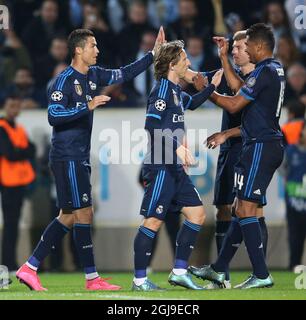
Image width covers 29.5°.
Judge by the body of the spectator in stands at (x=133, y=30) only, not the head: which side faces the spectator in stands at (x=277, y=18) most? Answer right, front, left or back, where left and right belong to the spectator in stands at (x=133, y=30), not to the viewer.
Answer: left

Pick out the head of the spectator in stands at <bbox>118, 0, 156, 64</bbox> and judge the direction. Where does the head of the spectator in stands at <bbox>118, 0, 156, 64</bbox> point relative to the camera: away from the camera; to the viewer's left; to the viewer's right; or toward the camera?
toward the camera

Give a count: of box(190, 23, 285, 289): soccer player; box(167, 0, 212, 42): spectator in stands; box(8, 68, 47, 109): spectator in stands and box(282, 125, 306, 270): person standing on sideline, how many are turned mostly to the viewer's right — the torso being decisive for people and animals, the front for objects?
0

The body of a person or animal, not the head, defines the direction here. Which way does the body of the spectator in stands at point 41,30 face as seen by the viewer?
toward the camera

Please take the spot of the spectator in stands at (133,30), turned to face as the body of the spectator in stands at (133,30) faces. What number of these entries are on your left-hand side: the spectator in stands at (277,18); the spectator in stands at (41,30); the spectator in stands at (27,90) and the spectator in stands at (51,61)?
1

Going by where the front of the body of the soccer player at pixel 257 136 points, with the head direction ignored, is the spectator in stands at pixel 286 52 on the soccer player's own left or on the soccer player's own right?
on the soccer player's own right

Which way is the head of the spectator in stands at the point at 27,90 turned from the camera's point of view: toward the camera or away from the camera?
toward the camera

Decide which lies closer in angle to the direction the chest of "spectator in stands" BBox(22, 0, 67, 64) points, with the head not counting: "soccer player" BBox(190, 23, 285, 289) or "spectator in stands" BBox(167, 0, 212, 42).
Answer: the soccer player

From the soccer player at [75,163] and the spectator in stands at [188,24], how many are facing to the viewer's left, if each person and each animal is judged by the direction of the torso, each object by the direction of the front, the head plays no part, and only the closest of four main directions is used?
0

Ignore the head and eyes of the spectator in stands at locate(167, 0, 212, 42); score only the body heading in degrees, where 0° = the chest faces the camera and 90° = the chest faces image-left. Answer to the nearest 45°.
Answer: approximately 0°

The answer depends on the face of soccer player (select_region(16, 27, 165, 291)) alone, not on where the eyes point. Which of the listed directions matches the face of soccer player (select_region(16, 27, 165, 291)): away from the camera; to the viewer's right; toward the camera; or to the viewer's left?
to the viewer's right

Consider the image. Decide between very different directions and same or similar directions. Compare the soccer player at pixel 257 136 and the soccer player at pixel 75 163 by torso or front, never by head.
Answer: very different directions

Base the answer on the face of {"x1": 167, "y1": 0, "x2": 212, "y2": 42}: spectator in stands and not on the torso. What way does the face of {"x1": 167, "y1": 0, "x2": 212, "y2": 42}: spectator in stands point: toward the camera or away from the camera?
toward the camera

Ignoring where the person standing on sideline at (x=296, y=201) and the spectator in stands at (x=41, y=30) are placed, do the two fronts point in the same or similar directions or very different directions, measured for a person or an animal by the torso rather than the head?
same or similar directions

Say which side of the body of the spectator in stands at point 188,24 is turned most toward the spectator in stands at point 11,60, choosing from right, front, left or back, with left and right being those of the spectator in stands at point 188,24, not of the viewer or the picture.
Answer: right
